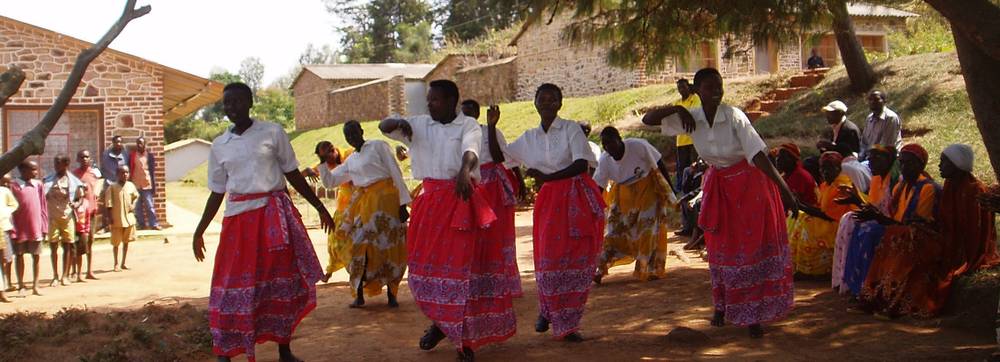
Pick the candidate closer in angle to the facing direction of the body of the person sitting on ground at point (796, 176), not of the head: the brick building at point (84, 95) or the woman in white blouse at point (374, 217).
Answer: the woman in white blouse

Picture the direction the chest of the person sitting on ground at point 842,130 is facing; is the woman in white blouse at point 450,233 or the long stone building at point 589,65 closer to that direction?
the woman in white blouse

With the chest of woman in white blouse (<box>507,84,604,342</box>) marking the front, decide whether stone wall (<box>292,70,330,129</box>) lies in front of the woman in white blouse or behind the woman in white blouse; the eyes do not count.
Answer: behind

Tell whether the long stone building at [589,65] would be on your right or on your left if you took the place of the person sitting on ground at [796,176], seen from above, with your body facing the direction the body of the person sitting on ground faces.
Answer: on your right

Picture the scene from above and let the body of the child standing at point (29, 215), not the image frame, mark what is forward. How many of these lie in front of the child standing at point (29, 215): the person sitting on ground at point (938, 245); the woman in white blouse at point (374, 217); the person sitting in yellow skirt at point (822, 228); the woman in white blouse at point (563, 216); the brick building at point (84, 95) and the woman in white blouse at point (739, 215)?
5

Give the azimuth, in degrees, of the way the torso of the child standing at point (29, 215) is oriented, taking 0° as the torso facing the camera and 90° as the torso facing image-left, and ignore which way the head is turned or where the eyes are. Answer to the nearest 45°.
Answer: approximately 315°

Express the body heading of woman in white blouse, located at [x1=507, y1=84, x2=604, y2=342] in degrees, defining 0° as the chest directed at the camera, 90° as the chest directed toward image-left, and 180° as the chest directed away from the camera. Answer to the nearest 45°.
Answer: approximately 0°

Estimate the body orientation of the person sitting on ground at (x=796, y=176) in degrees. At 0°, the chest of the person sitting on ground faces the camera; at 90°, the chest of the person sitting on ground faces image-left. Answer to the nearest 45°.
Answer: approximately 45°

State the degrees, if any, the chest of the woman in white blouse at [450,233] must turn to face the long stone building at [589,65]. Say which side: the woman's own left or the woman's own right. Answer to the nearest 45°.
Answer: approximately 180°
